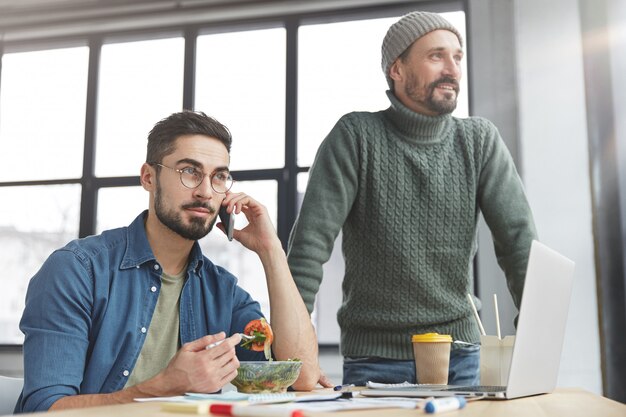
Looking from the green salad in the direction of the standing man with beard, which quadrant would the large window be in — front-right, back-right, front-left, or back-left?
front-left

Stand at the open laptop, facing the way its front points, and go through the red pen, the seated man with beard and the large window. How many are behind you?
0

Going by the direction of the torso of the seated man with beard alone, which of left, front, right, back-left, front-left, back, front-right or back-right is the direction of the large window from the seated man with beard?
back-left

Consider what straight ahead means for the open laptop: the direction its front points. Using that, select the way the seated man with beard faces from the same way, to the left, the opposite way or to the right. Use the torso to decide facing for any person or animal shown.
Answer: the opposite way

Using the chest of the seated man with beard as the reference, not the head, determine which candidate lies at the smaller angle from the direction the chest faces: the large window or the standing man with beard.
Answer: the standing man with beard

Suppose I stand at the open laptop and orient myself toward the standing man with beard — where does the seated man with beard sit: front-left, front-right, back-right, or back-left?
front-left

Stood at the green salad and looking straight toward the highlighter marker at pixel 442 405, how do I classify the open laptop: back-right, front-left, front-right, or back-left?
front-left

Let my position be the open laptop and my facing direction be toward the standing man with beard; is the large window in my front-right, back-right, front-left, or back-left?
front-left

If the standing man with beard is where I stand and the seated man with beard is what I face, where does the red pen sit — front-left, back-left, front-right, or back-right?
front-left

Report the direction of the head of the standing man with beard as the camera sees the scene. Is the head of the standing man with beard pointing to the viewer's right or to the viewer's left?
to the viewer's right

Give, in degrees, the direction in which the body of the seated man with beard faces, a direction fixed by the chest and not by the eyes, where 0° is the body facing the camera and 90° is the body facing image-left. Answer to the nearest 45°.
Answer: approximately 315°
